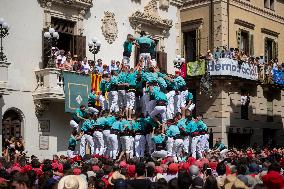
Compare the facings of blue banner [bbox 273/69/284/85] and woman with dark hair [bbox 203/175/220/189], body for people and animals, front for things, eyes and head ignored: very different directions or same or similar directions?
very different directions

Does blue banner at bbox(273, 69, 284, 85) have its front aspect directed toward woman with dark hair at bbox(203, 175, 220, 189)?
yes

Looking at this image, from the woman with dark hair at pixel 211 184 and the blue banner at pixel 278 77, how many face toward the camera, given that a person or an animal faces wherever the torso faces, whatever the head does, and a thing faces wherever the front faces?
1

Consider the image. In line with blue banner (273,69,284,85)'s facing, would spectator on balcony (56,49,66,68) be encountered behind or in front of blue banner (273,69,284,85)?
in front

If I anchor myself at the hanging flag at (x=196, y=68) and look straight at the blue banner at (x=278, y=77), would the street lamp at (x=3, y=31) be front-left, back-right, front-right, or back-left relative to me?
back-right

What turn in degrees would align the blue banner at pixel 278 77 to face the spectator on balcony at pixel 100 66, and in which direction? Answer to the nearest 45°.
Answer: approximately 45° to its right

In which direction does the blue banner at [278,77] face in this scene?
toward the camera

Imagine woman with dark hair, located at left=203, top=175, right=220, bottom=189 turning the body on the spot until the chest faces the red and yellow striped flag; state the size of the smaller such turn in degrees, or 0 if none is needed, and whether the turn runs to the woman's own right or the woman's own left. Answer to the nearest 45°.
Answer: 0° — they already face it

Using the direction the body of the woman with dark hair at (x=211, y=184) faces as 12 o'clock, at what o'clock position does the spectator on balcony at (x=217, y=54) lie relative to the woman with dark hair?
The spectator on balcony is roughly at 12 o'clock from the woman with dark hair.

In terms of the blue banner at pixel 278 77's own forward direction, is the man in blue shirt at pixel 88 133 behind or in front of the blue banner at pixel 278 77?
in front

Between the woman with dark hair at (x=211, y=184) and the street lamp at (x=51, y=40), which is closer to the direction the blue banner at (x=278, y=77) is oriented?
the woman with dark hair

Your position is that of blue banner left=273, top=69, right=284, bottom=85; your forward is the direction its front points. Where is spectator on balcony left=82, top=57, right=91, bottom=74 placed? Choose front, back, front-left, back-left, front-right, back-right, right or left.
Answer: front-right

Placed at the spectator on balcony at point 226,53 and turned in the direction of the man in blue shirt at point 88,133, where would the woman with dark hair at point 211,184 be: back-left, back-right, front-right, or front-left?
front-left

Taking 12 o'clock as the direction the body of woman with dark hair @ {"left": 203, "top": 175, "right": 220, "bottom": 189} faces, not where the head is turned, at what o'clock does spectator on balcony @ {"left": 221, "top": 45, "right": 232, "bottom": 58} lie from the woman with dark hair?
The spectator on balcony is roughly at 12 o'clock from the woman with dark hair.

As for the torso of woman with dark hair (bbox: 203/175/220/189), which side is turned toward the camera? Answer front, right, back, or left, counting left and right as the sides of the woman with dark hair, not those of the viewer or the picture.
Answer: back
